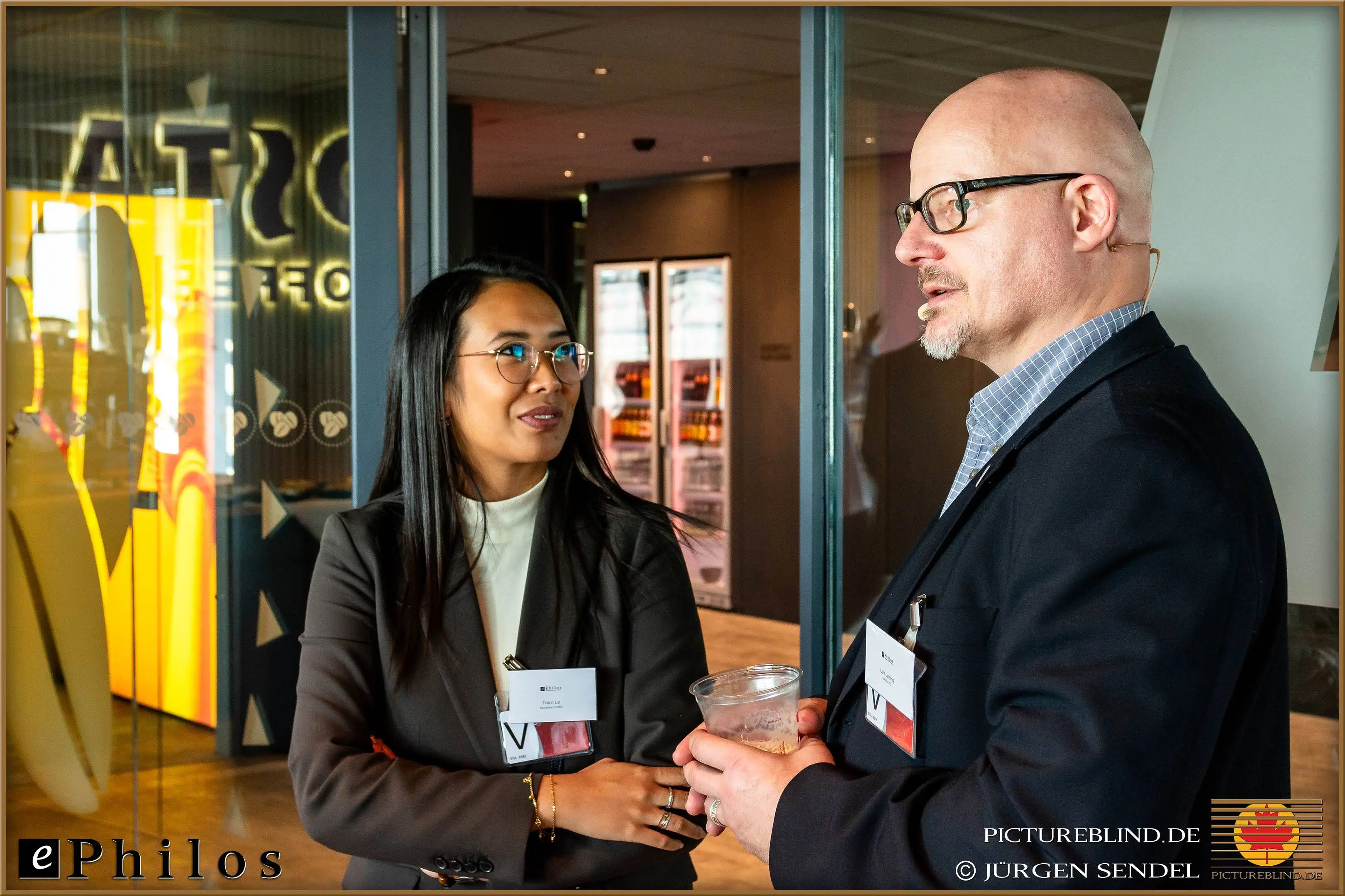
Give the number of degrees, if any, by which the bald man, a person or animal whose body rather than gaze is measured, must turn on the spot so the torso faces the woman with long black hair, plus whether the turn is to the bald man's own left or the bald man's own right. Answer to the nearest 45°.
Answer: approximately 45° to the bald man's own right

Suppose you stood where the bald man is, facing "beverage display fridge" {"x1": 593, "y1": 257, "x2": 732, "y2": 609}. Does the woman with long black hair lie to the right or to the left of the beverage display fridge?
left

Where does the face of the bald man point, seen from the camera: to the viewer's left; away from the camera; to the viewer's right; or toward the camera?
to the viewer's left

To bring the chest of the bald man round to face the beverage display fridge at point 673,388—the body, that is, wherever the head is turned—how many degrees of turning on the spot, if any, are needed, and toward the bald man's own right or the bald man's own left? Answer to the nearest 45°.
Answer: approximately 90° to the bald man's own right

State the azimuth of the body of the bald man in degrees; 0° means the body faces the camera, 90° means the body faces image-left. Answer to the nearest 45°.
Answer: approximately 90°

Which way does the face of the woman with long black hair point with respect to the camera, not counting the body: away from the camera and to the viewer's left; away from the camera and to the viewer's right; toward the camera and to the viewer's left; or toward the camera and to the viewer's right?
toward the camera and to the viewer's right

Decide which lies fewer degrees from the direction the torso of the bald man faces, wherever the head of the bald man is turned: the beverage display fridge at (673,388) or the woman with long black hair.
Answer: the woman with long black hair
